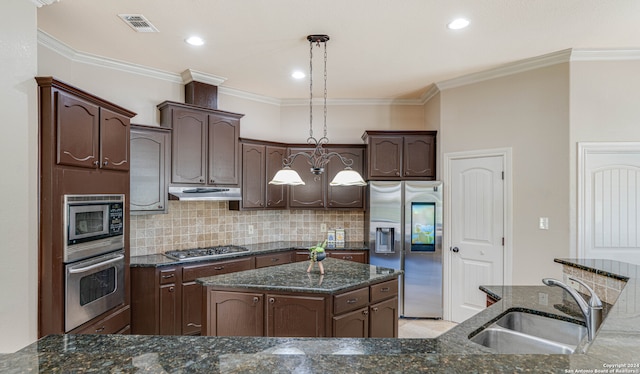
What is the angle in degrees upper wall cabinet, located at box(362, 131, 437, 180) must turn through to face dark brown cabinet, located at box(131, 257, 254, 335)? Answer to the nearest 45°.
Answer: approximately 45° to its right

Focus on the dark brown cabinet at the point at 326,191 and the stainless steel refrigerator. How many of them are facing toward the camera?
2

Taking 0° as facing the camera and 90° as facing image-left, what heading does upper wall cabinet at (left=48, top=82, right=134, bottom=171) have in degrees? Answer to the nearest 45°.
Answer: approximately 315°

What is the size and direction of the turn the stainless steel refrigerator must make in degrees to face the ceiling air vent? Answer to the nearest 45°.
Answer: approximately 45° to its right

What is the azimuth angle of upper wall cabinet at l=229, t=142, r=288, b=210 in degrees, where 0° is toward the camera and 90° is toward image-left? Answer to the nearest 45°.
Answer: approximately 315°

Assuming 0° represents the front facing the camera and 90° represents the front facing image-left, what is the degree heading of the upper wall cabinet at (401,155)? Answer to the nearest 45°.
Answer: approximately 0°

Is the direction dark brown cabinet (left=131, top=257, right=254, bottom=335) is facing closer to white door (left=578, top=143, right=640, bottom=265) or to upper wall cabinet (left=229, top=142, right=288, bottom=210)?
the white door

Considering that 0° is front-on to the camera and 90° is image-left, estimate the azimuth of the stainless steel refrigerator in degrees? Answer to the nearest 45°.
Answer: approximately 0°
